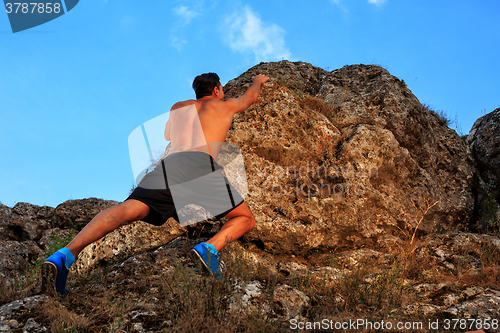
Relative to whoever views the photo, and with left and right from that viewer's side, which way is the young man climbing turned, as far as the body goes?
facing away from the viewer and to the right of the viewer

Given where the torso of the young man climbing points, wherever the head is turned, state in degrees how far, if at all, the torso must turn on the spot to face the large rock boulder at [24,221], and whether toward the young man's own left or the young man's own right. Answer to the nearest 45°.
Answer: approximately 90° to the young man's own left

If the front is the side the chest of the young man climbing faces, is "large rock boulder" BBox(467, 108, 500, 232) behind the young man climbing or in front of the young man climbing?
in front

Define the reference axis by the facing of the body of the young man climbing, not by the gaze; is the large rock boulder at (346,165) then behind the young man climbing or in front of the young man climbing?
in front

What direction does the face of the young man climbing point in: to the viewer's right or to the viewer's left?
to the viewer's right
